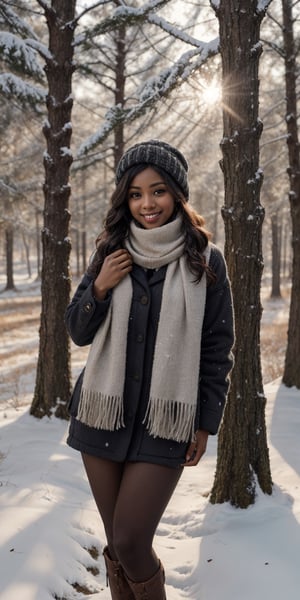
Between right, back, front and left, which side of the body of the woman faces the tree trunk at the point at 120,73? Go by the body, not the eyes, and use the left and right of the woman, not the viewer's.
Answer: back

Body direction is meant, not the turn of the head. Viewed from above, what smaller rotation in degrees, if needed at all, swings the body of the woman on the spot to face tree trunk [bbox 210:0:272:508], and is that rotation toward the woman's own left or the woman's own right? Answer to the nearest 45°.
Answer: approximately 135° to the woman's own left

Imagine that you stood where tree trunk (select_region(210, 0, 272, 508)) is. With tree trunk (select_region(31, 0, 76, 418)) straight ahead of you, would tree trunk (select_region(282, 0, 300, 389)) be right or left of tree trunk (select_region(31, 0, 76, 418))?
right

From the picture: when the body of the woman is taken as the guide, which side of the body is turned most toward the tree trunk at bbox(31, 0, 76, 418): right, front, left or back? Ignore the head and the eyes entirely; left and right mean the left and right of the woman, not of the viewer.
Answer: back

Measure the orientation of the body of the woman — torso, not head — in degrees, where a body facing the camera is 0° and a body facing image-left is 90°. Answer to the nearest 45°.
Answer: approximately 0°

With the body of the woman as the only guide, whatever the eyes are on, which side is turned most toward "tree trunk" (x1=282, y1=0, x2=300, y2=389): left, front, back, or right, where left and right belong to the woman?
back
